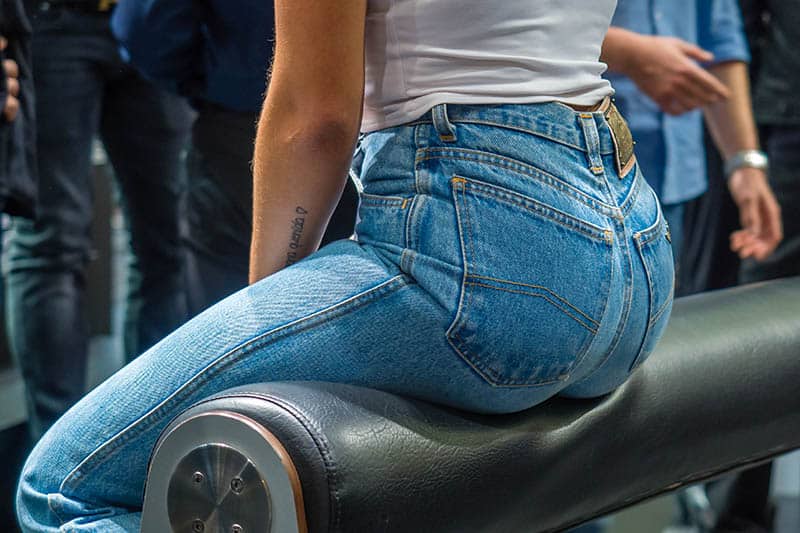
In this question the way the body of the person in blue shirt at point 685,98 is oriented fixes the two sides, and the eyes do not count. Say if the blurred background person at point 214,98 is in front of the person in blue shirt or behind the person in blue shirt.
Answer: in front

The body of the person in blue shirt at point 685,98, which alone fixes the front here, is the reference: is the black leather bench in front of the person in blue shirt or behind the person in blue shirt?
in front

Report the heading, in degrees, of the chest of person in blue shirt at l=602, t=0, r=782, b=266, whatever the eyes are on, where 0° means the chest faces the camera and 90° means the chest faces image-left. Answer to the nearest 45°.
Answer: approximately 45°

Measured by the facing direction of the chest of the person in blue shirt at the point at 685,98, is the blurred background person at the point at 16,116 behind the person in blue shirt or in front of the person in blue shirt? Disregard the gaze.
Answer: in front
